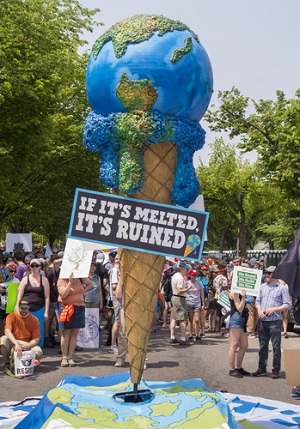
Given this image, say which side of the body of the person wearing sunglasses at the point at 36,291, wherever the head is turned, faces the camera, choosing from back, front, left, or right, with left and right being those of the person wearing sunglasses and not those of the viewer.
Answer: front

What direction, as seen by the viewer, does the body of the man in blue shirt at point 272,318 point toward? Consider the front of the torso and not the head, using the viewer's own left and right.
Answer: facing the viewer and to the left of the viewer

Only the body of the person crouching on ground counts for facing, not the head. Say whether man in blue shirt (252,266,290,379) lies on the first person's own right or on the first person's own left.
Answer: on the first person's own left

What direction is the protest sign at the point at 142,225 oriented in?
toward the camera

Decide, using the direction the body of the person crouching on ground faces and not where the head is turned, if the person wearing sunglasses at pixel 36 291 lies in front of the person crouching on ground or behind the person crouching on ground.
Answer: behind

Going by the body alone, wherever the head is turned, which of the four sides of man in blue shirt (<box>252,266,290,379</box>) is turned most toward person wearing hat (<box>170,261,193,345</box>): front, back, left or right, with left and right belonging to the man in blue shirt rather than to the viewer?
right

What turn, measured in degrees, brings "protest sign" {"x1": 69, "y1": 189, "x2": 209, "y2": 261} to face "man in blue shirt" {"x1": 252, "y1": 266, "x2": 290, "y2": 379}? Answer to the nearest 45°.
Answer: approximately 135° to its left

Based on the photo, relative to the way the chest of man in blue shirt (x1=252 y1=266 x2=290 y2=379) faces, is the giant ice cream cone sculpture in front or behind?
in front

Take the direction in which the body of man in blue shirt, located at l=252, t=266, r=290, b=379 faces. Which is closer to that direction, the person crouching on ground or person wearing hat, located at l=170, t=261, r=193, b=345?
the person crouching on ground

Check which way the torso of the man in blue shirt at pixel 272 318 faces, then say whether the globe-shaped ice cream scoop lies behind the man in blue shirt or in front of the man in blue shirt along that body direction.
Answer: in front

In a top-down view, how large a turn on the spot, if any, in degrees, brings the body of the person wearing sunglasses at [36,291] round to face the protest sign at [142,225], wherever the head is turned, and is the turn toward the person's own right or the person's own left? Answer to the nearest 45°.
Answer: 0° — they already face it

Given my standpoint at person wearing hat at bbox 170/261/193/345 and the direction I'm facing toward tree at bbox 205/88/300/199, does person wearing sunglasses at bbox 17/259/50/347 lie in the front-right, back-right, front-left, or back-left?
back-left

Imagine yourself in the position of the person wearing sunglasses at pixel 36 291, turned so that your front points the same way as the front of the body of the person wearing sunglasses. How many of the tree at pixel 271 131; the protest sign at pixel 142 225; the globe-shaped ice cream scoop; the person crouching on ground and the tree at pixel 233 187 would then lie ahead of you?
3

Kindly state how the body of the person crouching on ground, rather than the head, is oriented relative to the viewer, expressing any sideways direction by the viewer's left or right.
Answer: facing the viewer

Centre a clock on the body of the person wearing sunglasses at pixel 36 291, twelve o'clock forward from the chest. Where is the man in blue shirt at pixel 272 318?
The man in blue shirt is roughly at 10 o'clock from the person wearing sunglasses.
